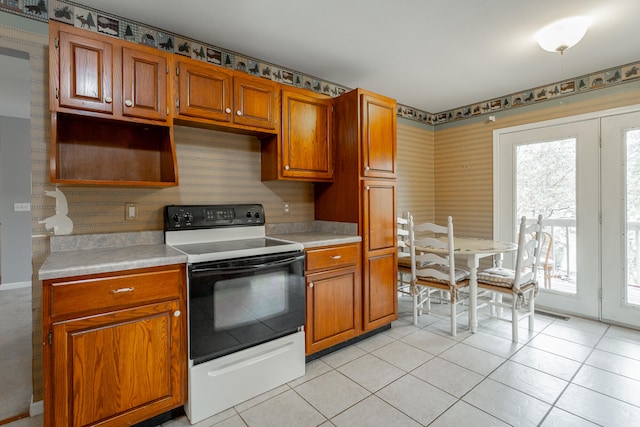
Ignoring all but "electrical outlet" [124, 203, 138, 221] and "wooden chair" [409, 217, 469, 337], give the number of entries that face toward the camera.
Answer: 1

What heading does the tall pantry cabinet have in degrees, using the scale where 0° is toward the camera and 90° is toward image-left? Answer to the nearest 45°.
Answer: approximately 315°

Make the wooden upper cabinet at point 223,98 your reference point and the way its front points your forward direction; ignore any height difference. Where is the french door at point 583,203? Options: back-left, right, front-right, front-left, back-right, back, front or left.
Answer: front-left

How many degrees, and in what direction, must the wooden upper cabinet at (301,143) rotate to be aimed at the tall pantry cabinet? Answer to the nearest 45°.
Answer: approximately 45° to its left

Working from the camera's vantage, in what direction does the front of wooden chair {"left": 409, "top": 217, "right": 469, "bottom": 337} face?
facing away from the viewer and to the right of the viewer

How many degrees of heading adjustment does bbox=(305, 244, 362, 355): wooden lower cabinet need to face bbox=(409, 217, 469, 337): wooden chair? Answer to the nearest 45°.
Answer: approximately 90° to its left

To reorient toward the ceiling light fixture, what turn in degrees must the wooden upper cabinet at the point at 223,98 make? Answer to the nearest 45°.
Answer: approximately 45° to its left

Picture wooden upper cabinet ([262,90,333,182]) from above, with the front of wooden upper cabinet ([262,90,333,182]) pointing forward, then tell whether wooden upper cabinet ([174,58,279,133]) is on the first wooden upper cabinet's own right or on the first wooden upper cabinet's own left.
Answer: on the first wooden upper cabinet's own right

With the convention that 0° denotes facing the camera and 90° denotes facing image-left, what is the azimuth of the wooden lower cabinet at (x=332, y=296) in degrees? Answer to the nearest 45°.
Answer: approximately 315°

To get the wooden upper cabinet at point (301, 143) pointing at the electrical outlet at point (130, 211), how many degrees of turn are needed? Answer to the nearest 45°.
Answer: approximately 135° to its right
